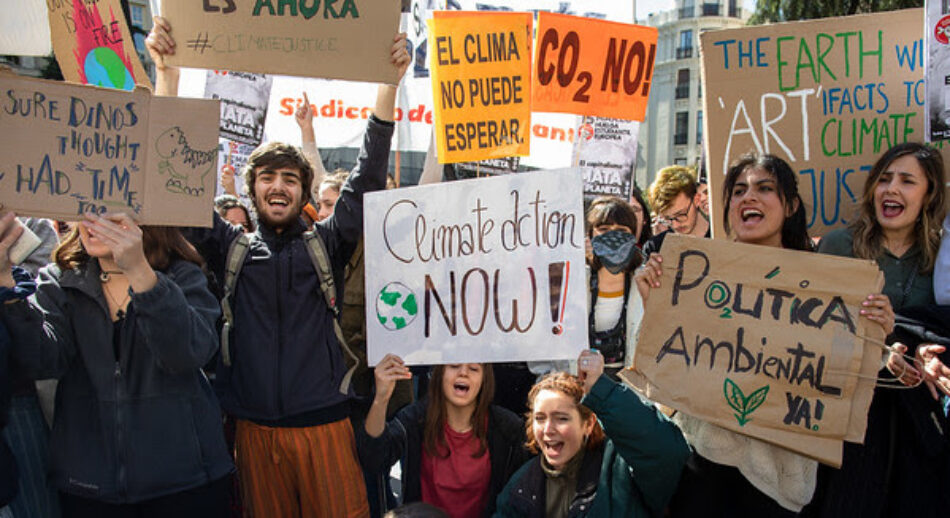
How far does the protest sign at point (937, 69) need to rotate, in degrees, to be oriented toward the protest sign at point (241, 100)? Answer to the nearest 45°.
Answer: approximately 90° to its right

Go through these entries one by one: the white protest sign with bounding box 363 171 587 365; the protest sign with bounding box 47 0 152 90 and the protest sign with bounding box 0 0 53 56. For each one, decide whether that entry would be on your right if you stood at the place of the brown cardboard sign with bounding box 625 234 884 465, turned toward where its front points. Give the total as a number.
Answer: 3

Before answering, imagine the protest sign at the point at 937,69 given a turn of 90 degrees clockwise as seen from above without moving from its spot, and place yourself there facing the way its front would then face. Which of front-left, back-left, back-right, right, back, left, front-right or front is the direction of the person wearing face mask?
front

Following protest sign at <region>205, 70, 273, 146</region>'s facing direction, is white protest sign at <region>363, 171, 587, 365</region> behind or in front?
in front

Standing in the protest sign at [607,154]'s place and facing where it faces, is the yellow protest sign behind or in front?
in front

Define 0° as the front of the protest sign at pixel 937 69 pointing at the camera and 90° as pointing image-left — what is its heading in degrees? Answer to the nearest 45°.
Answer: approximately 0°

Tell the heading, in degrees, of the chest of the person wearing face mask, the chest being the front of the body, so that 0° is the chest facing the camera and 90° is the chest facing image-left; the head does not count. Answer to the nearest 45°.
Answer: approximately 0°

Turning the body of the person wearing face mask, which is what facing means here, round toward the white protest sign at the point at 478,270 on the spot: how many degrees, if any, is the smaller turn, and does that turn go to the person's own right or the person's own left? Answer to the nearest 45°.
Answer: approximately 45° to the person's own right

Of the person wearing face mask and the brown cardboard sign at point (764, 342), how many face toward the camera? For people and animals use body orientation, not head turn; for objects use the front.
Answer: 2
